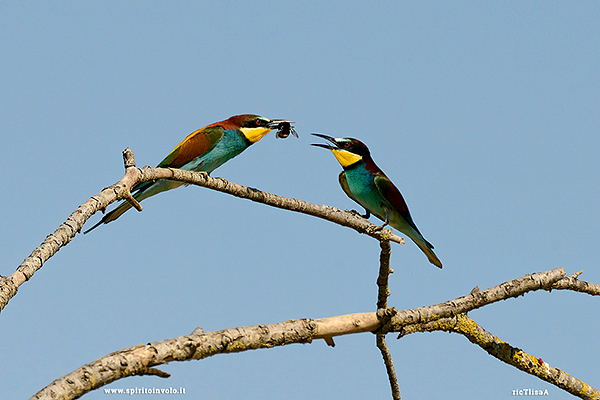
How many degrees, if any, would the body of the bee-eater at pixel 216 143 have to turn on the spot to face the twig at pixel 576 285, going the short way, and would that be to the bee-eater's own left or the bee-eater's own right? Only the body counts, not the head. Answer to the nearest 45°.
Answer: approximately 45° to the bee-eater's own right

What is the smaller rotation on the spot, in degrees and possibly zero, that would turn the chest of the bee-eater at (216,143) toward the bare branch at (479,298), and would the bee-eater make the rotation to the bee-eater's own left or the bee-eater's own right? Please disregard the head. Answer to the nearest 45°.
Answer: approximately 45° to the bee-eater's own right

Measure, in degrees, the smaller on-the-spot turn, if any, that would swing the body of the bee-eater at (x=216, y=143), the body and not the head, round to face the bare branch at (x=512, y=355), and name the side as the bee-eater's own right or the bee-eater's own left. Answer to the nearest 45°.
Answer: approximately 45° to the bee-eater's own right

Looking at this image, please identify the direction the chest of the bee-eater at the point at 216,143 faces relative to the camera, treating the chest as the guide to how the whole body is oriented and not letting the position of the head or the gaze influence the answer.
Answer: to the viewer's right

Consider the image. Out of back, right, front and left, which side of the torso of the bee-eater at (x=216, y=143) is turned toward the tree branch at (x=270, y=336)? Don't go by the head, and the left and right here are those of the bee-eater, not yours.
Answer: right

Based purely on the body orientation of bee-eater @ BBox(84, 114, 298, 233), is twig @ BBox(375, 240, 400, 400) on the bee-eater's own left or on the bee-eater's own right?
on the bee-eater's own right
